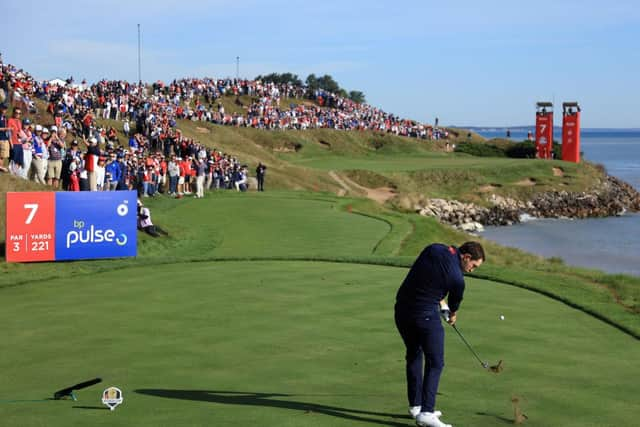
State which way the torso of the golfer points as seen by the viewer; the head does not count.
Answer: to the viewer's right
